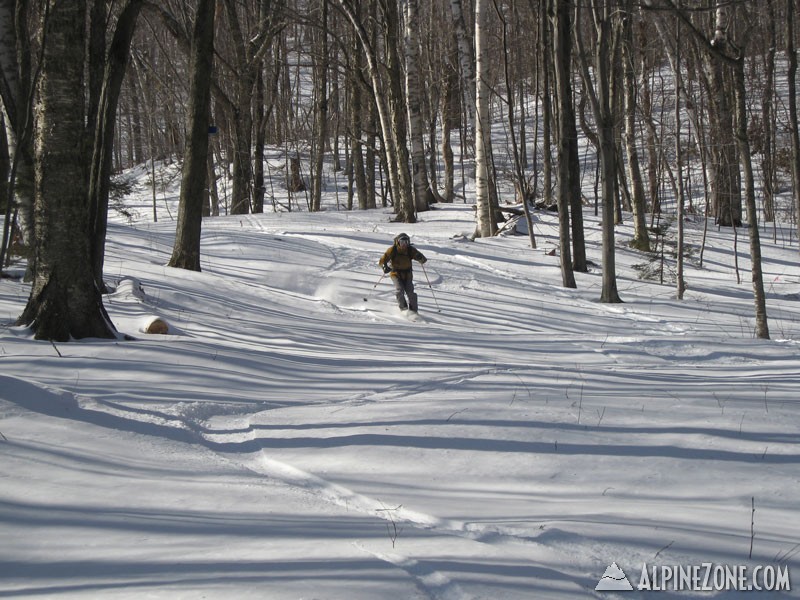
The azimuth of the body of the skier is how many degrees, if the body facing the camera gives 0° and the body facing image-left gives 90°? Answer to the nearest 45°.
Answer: approximately 0°

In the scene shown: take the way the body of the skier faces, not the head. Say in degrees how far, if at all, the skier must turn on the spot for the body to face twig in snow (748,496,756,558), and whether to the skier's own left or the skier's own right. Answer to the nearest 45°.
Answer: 0° — they already face it

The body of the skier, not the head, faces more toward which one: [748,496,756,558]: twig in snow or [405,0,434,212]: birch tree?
the twig in snow

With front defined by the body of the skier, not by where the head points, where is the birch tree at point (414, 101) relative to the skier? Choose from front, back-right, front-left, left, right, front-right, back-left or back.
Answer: back

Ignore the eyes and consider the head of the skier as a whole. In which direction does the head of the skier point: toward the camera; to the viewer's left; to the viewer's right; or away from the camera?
toward the camera
